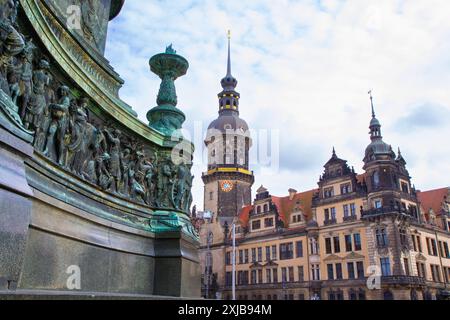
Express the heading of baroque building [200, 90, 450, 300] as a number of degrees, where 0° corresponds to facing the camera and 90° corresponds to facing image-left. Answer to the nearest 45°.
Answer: approximately 45°
